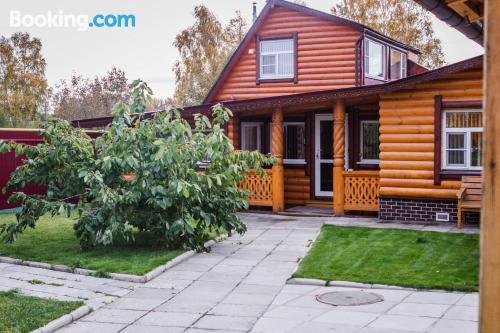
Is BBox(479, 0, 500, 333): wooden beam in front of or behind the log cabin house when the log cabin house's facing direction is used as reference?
in front

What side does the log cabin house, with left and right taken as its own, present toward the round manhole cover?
front

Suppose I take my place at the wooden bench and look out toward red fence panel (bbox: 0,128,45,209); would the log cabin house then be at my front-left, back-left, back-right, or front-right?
front-right

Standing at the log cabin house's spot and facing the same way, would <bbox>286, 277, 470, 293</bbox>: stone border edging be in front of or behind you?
in front

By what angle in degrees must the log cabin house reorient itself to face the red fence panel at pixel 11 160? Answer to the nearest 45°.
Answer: approximately 90° to its right

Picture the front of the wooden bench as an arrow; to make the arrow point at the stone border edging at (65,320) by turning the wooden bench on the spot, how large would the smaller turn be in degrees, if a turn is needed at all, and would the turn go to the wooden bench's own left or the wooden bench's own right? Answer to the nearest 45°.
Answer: approximately 45° to the wooden bench's own right

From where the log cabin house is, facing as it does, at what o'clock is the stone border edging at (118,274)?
The stone border edging is roughly at 1 o'clock from the log cabin house.

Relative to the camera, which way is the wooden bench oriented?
toward the camera

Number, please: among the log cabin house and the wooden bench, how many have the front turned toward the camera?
2

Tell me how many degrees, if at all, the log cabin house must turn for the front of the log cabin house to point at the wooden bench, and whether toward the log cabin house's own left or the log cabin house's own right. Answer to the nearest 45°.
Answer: approximately 45° to the log cabin house's own left

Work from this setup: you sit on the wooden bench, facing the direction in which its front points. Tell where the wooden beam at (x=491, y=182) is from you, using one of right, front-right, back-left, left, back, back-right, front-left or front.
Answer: front
